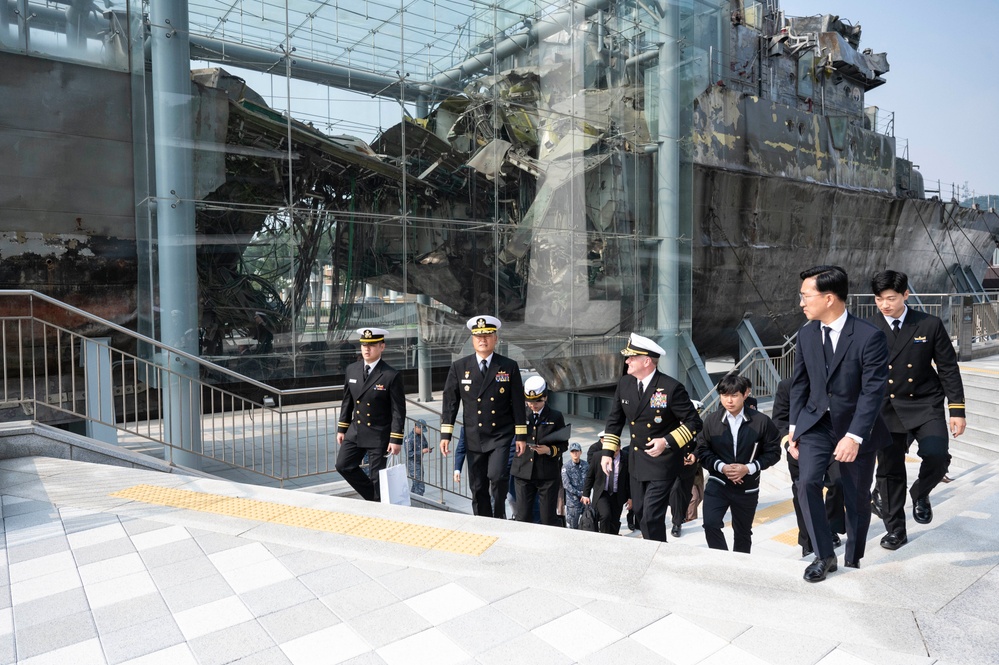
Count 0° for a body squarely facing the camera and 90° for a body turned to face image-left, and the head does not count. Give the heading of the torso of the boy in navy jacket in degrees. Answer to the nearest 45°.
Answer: approximately 0°

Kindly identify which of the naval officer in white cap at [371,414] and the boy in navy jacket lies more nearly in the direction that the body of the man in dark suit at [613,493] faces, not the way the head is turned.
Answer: the boy in navy jacket

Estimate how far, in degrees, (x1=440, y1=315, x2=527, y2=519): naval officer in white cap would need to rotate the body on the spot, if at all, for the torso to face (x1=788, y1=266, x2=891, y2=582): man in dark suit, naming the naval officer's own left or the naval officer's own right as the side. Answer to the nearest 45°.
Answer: approximately 45° to the naval officer's own left

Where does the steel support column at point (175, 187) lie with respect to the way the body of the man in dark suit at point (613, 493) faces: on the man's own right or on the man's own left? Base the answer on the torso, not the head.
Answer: on the man's own right

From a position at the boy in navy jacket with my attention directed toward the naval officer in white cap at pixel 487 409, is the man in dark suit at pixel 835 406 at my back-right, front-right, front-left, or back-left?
back-left

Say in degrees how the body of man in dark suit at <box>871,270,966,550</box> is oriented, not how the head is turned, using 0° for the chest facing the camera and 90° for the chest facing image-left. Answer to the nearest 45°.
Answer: approximately 45°

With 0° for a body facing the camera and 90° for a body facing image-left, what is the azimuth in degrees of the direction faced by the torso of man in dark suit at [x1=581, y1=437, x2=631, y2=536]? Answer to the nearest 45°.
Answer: approximately 0°
